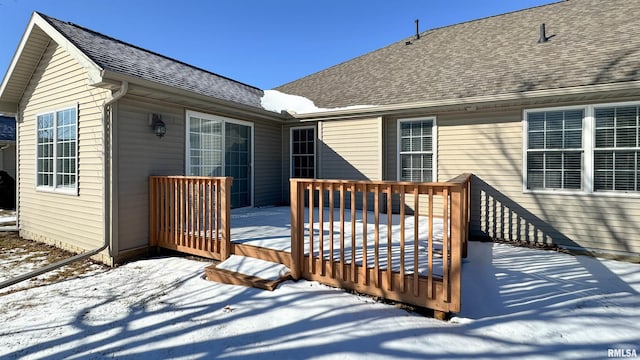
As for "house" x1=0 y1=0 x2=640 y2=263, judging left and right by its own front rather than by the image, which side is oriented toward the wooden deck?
back

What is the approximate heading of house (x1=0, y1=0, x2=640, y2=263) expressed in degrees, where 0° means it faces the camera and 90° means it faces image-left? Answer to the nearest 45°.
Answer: approximately 225°

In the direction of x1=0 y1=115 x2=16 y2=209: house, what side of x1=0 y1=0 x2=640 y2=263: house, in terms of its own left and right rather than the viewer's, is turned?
left
